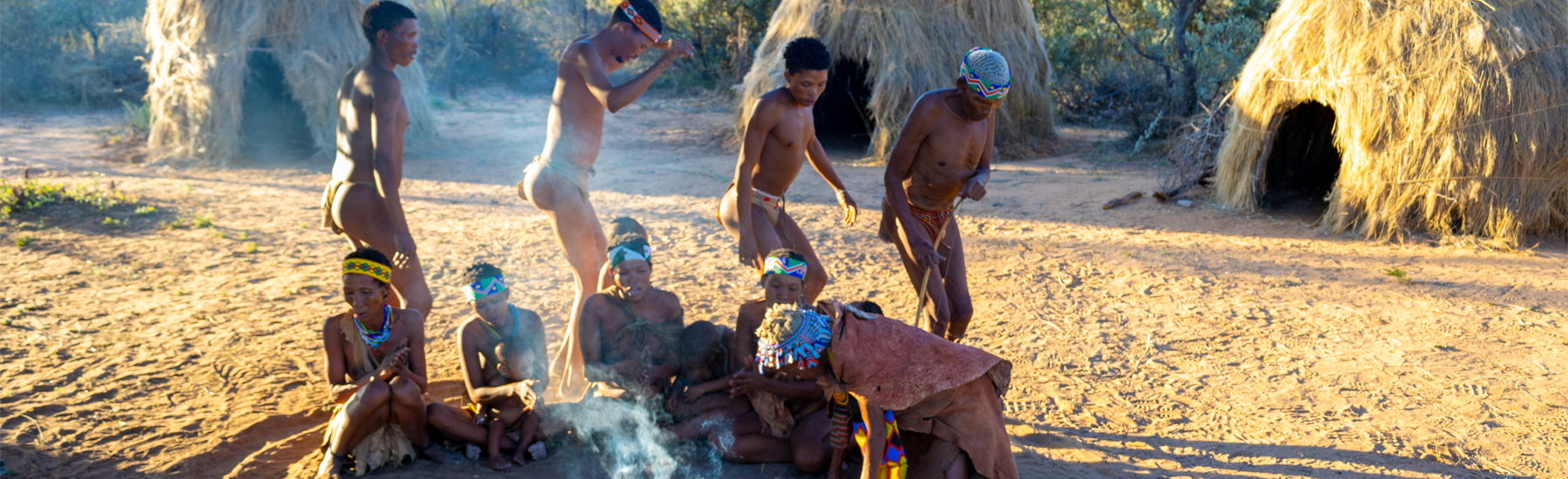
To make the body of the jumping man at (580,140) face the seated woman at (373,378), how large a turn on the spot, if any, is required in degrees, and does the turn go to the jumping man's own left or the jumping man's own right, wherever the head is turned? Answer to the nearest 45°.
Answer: approximately 135° to the jumping man's own right

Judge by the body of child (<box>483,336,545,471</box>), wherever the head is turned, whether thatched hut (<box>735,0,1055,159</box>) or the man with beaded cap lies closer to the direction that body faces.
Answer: the man with beaded cap

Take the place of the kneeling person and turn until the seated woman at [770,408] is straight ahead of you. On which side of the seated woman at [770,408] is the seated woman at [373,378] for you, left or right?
left

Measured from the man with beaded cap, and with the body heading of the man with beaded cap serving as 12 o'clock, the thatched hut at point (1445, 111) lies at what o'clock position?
The thatched hut is roughly at 9 o'clock from the man with beaded cap.

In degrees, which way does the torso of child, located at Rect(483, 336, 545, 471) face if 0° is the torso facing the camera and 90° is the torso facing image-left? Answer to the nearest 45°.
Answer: approximately 315°

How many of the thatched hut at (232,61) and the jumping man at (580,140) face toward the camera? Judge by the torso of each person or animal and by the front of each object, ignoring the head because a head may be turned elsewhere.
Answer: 1

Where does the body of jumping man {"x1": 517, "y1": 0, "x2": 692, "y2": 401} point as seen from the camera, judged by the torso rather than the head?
to the viewer's right

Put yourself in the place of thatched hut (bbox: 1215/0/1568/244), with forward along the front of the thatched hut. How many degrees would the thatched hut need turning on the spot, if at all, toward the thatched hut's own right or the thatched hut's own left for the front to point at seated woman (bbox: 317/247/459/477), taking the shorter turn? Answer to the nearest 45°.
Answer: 0° — it already faces them

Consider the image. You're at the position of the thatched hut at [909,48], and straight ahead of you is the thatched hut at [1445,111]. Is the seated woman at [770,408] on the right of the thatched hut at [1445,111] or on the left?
right

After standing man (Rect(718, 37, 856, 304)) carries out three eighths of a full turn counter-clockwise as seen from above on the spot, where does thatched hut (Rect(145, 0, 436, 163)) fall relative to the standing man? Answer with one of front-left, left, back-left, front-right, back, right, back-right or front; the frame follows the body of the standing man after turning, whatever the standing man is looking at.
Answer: front-left

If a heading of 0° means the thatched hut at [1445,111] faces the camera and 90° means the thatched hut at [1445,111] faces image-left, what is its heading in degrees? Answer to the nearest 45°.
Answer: approximately 45°
